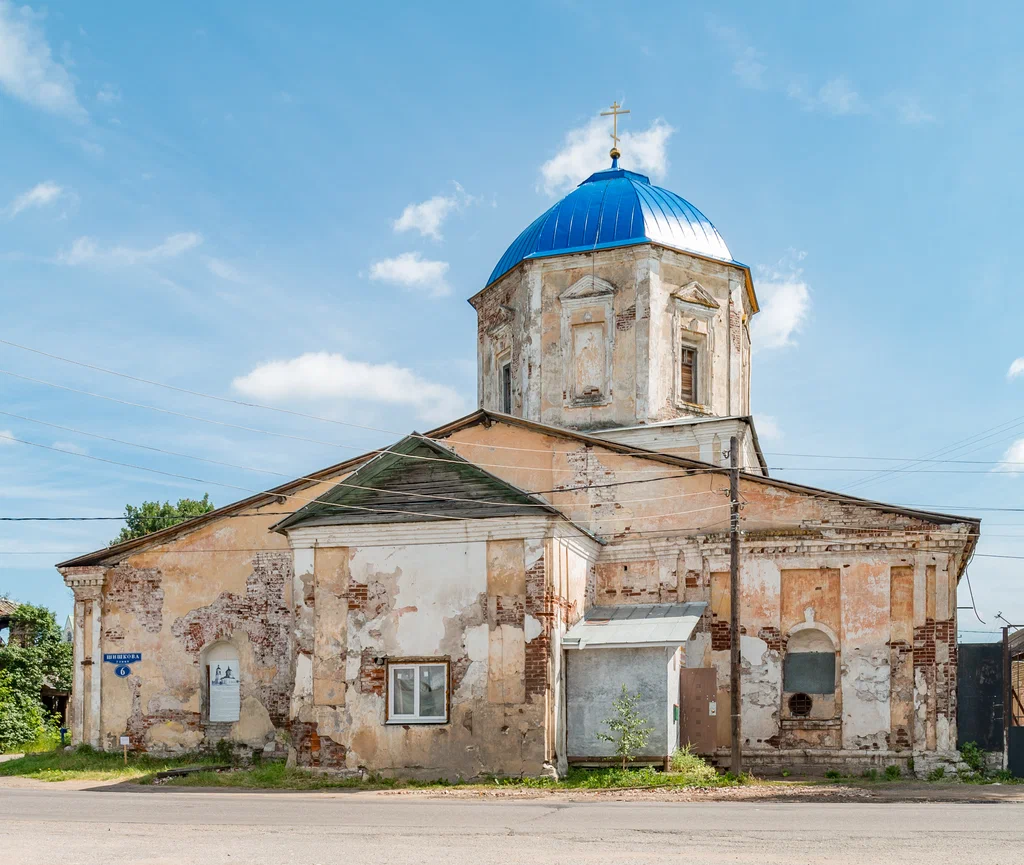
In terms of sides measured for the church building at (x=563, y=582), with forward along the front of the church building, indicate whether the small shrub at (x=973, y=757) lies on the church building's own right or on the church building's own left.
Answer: on the church building's own left

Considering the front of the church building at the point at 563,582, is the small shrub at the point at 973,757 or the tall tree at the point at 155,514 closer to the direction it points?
the small shrub

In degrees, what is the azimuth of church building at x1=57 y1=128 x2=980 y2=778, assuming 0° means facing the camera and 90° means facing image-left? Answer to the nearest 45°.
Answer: approximately 0°

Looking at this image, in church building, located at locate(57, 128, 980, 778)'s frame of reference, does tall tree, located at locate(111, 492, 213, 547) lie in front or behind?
behind
